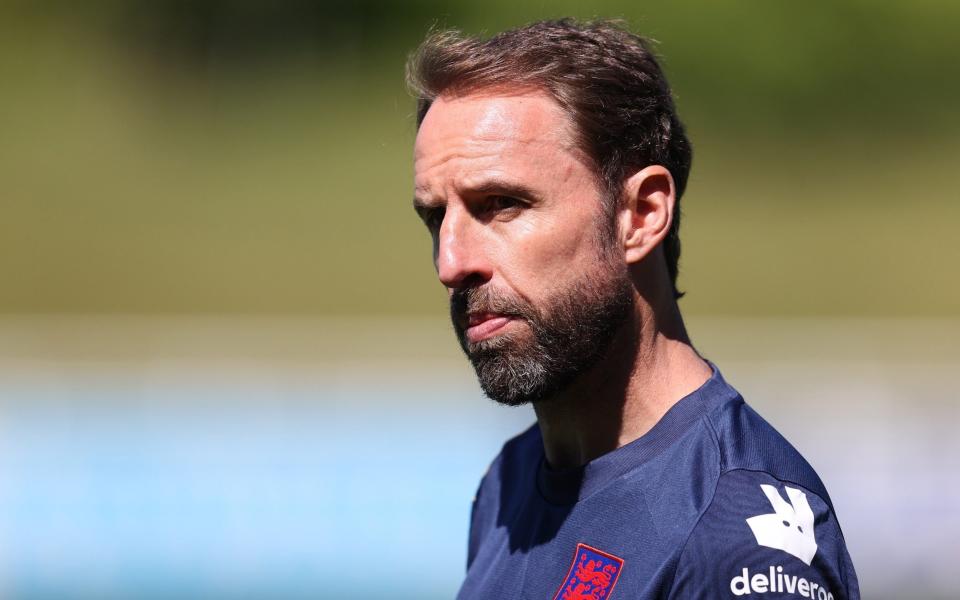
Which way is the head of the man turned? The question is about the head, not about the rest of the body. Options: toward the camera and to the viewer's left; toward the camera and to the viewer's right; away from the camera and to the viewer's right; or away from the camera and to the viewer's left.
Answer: toward the camera and to the viewer's left

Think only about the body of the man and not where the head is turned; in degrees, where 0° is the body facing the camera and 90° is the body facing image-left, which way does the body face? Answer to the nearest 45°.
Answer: approximately 45°
